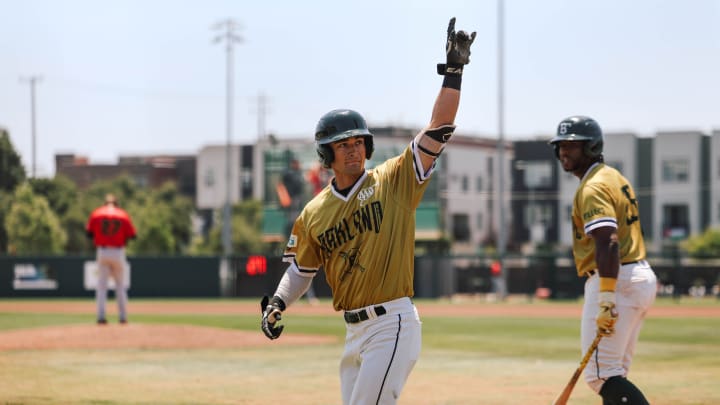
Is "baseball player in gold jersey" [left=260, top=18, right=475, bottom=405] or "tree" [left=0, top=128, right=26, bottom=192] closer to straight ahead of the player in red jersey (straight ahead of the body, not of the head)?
the tree

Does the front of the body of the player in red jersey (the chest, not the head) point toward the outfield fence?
yes

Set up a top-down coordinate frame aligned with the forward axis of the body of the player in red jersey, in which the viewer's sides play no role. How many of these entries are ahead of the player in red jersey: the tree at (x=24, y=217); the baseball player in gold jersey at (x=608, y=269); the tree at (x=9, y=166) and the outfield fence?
3

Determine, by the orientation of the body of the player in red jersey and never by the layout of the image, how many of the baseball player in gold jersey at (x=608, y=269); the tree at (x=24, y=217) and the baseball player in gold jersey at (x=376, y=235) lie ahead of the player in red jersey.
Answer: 1

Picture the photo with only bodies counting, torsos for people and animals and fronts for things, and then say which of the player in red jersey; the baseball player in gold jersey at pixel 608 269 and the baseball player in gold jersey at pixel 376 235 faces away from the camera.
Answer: the player in red jersey

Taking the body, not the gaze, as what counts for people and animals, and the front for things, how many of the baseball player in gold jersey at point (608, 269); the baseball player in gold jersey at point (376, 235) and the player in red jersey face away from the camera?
1

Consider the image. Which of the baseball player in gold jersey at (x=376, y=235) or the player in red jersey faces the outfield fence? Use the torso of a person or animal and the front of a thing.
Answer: the player in red jersey

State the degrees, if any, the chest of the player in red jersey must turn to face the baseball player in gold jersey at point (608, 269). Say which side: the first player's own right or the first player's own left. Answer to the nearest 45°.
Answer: approximately 180°

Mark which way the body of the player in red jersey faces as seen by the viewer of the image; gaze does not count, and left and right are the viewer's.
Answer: facing away from the viewer

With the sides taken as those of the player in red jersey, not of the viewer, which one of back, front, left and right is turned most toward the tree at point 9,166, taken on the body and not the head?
front

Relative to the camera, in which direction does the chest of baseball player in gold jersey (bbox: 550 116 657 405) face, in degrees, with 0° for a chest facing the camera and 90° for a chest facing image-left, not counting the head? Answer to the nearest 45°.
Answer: approximately 90°

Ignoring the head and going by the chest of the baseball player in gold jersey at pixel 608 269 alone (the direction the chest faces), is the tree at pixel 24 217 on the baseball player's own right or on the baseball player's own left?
on the baseball player's own right

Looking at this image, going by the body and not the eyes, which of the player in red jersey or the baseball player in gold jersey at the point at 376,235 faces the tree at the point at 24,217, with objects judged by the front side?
the player in red jersey

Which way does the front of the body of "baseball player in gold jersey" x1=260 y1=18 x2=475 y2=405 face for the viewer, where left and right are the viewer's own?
facing the viewer and to the left of the viewer

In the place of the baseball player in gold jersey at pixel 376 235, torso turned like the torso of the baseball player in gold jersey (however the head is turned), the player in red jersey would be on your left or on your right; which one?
on your right

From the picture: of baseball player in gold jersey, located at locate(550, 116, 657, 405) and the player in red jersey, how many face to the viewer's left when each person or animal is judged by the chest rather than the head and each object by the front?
1
